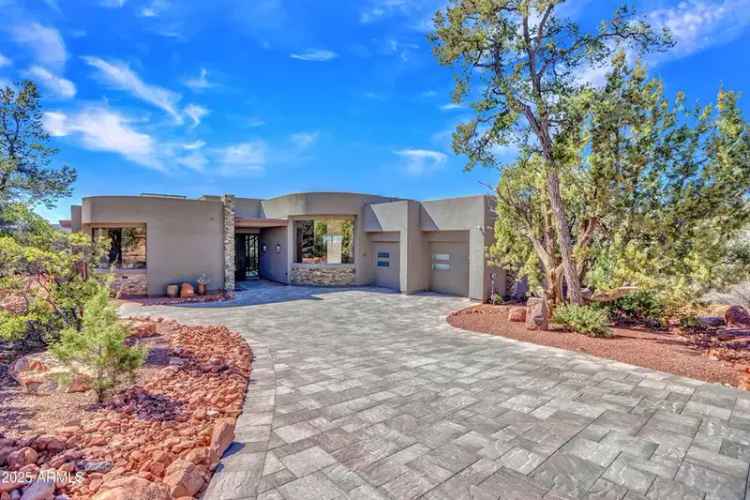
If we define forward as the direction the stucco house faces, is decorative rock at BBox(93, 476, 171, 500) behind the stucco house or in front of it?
in front

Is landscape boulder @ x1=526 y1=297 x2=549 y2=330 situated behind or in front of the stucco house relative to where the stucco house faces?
in front

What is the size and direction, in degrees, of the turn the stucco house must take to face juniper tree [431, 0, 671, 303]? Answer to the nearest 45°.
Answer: approximately 45° to its left

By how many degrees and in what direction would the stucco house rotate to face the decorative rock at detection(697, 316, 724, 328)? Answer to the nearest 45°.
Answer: approximately 45° to its left

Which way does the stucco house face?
toward the camera

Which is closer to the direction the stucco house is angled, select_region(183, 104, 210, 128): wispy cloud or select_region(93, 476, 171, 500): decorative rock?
the decorative rock
